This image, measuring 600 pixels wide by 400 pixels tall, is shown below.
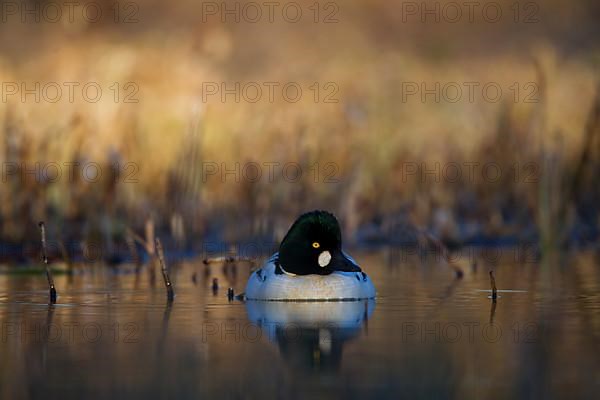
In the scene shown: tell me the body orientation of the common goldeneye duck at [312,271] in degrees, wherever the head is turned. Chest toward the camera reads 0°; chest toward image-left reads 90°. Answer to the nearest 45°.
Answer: approximately 0°
